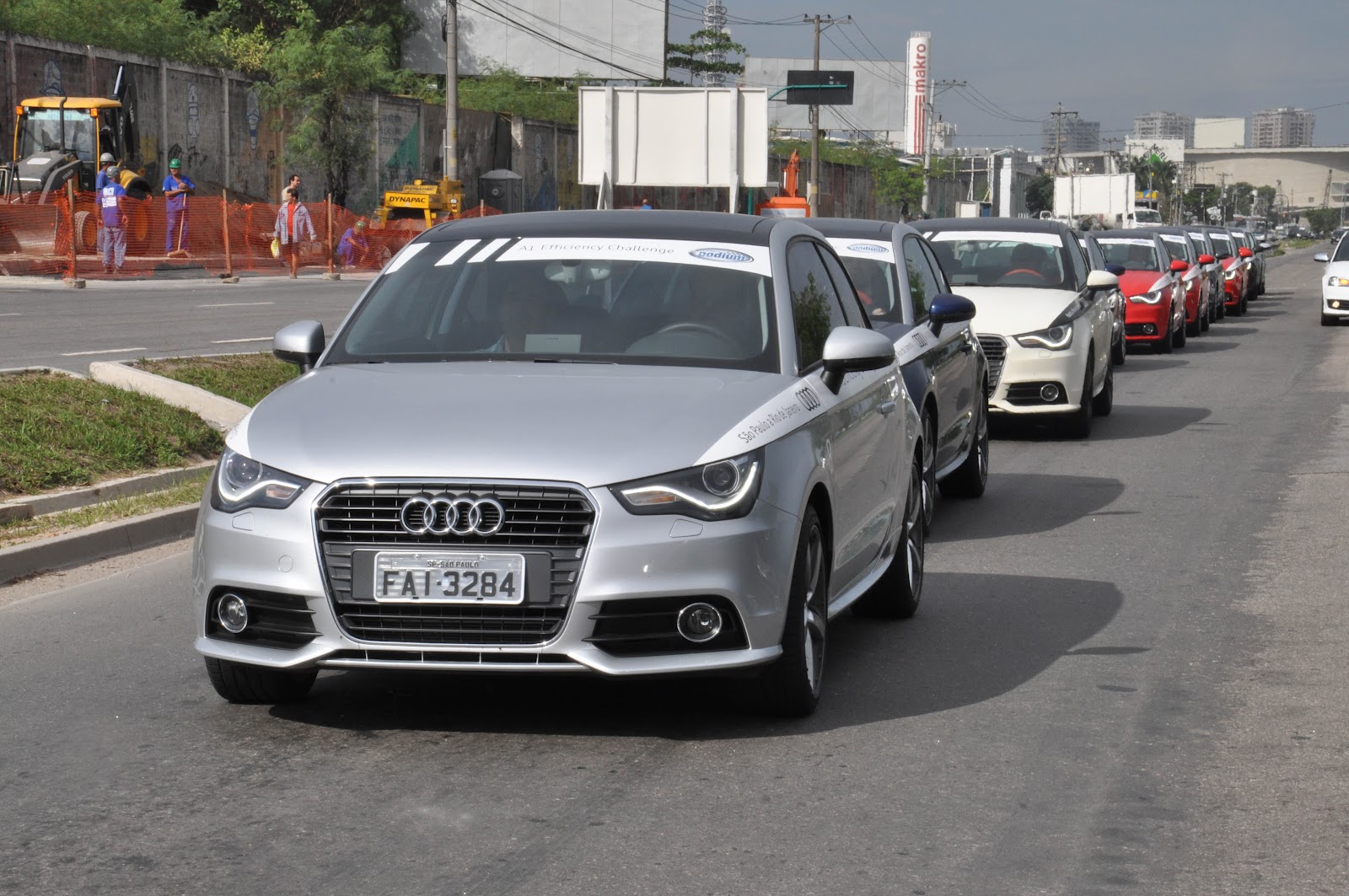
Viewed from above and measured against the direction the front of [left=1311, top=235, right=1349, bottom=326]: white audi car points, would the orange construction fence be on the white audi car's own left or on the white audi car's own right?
on the white audi car's own right

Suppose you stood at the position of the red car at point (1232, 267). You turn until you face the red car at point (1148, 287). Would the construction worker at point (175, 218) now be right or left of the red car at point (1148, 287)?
right

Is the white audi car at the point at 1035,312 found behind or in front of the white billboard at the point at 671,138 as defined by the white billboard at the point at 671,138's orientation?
behind

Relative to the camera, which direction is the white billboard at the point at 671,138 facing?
away from the camera

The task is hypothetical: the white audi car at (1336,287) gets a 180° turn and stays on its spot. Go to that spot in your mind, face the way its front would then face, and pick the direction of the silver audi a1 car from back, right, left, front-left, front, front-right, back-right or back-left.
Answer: back

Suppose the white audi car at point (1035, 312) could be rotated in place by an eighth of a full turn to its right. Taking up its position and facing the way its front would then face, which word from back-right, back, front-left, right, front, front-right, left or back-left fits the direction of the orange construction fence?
right

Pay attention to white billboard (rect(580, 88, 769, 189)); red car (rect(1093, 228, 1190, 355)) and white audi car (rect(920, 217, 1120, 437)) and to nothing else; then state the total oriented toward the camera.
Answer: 2

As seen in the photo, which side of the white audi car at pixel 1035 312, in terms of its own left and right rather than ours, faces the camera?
front

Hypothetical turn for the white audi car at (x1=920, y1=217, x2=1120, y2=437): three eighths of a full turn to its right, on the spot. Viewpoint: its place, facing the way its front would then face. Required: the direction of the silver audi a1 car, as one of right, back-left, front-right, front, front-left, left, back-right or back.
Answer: back-left

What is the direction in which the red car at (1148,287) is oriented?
toward the camera

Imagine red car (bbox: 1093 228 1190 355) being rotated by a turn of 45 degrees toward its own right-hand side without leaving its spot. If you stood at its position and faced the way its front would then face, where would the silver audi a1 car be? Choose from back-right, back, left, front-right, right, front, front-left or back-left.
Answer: front-left

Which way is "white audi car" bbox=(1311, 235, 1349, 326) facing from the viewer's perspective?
toward the camera

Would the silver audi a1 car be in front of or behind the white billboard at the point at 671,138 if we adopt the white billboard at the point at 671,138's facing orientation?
behind

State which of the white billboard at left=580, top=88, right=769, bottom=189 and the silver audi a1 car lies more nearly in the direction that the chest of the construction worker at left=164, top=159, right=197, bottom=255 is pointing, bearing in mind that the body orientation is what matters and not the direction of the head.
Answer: the silver audi a1 car

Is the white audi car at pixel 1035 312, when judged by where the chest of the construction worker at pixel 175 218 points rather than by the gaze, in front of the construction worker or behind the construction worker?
in front
